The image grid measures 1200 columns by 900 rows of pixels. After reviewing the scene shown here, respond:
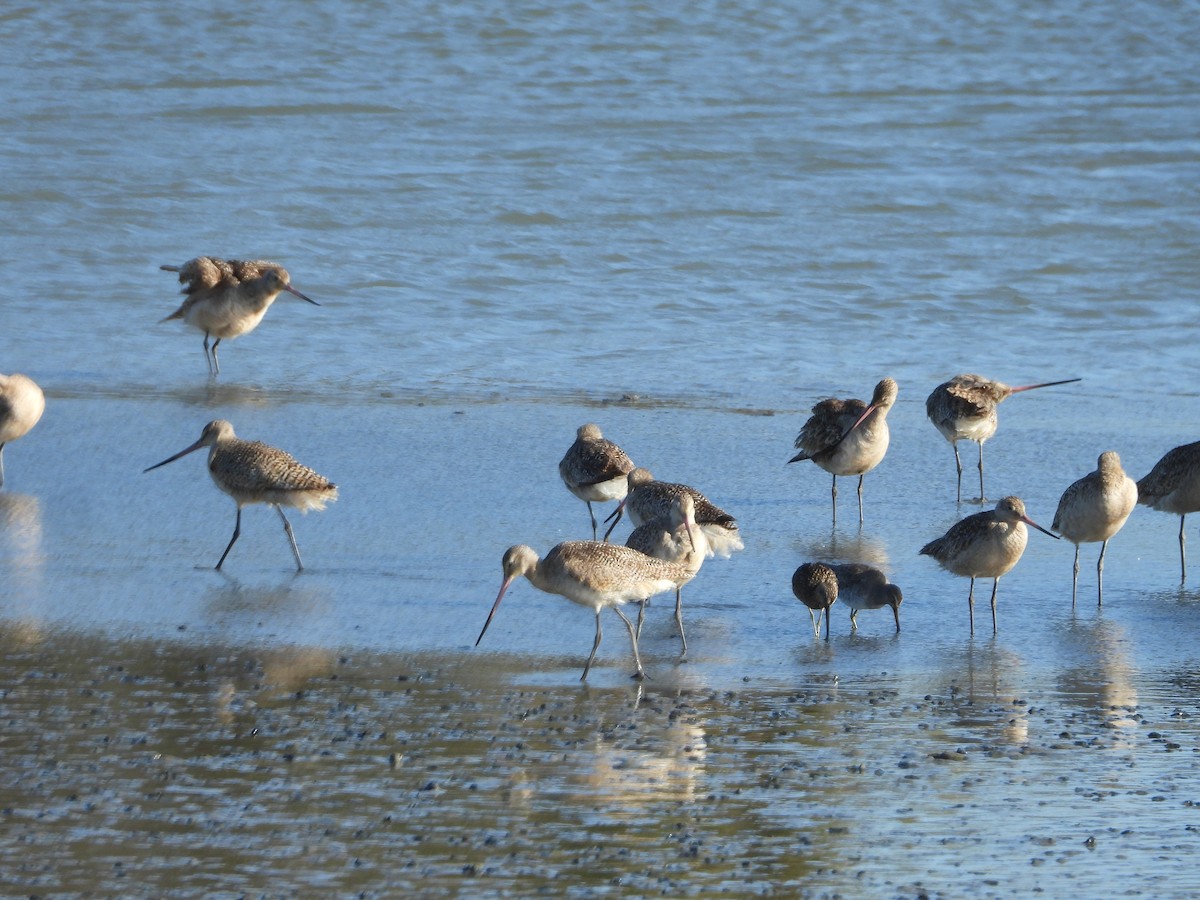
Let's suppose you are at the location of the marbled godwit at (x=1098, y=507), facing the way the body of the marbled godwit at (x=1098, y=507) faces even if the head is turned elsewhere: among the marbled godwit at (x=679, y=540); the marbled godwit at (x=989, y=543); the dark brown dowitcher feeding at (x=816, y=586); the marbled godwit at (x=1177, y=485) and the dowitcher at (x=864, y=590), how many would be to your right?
4

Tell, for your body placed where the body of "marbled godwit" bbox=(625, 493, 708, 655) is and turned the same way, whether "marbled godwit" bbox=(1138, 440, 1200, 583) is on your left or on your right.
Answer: on your left

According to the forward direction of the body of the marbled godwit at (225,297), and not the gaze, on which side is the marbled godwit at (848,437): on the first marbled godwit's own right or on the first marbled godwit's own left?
on the first marbled godwit's own right

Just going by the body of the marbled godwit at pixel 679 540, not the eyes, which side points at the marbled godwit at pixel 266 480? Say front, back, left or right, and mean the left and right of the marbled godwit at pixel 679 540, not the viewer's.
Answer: back

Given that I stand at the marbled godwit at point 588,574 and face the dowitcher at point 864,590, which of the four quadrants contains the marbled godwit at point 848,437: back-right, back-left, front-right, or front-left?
front-left

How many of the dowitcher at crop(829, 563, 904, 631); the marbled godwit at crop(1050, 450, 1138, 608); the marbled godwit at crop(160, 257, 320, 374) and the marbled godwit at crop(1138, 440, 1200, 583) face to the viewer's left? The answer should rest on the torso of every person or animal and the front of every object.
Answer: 0

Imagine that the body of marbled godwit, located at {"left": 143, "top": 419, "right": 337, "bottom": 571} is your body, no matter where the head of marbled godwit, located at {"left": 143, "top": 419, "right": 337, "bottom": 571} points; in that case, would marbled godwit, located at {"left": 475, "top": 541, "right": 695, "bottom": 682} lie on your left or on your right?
on your left

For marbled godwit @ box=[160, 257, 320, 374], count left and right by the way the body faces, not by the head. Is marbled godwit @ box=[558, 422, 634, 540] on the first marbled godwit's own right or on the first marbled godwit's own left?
on the first marbled godwit's own right

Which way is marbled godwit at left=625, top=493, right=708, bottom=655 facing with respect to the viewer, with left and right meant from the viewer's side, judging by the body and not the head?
facing the viewer and to the right of the viewer

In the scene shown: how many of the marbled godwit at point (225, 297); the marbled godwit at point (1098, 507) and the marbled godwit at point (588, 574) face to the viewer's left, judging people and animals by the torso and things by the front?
1

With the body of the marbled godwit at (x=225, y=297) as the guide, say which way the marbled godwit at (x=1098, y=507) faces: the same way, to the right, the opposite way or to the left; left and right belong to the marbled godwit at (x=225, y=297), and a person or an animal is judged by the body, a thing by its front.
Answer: to the right

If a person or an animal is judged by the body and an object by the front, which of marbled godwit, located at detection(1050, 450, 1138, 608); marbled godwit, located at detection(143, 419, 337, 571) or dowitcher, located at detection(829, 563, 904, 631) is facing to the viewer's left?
marbled godwit, located at detection(143, 419, 337, 571)

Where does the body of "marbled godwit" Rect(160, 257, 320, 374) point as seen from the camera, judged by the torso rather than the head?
to the viewer's right

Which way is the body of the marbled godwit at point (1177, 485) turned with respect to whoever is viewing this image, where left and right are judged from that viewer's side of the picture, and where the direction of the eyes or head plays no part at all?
facing to the right of the viewer

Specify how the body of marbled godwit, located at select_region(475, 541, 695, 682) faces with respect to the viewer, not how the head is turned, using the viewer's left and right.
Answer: facing to the left of the viewer

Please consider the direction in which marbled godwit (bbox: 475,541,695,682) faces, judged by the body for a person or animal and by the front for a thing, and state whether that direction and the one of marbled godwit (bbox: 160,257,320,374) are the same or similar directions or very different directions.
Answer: very different directions
